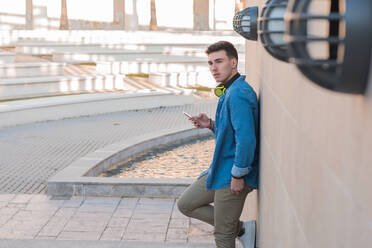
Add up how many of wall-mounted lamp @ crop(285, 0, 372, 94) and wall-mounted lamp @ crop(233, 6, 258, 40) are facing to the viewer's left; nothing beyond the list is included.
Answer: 2

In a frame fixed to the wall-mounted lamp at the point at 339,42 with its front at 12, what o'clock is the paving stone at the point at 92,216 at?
The paving stone is roughly at 2 o'clock from the wall-mounted lamp.

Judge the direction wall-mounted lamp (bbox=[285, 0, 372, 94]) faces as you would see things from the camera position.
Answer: facing to the left of the viewer

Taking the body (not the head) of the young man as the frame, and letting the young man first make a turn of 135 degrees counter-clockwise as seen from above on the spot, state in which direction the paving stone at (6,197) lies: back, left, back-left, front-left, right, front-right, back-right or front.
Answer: back

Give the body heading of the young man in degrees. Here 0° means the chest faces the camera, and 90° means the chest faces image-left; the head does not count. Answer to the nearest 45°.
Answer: approximately 90°

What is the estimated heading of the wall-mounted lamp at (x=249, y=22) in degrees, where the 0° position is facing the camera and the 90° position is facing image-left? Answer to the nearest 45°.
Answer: approximately 90°

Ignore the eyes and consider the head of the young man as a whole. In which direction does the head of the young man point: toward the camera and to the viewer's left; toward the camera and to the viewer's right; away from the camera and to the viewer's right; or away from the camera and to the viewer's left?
toward the camera and to the viewer's left

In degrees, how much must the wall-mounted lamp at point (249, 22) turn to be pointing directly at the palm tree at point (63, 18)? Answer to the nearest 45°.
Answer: approximately 90° to its right
